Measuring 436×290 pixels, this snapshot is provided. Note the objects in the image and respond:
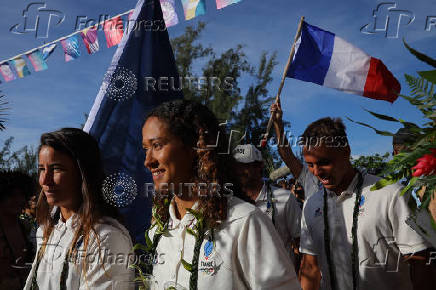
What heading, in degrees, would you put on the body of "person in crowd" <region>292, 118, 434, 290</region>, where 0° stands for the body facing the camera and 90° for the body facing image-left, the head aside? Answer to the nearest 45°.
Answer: approximately 45°

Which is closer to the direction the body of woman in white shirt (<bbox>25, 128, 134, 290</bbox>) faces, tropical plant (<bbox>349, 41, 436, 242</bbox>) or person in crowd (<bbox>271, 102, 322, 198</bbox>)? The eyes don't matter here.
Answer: the tropical plant

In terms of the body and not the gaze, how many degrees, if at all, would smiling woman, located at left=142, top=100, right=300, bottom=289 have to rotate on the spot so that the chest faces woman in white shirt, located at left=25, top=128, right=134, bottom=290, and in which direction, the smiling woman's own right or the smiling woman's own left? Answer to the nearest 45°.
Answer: approximately 90° to the smiling woman's own right

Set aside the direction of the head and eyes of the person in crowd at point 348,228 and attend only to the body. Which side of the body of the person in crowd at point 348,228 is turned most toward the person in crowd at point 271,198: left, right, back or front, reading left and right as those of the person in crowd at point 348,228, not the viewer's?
right

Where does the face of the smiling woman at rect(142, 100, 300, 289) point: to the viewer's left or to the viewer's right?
to the viewer's left

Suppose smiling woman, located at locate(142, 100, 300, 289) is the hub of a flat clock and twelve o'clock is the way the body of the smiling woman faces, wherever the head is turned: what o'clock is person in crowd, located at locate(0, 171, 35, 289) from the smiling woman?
The person in crowd is roughly at 3 o'clock from the smiling woman.

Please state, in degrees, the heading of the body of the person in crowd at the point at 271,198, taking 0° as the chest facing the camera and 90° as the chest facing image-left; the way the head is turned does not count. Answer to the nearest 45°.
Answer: approximately 45°

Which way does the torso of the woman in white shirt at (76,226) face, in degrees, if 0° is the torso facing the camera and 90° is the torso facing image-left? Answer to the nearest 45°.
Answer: approximately 45°
